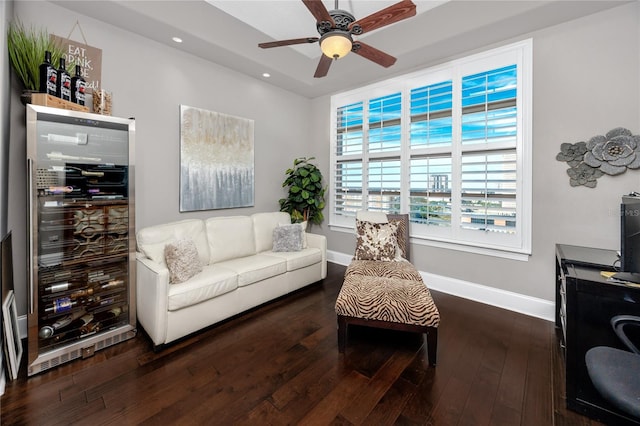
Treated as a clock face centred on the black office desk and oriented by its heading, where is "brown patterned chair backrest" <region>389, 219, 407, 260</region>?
The brown patterned chair backrest is roughly at 1 o'clock from the black office desk.

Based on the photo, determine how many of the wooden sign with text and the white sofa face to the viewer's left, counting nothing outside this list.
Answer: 0

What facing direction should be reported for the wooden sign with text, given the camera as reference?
facing the viewer and to the right of the viewer

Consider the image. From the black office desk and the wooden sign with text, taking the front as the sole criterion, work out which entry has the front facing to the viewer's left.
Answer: the black office desk

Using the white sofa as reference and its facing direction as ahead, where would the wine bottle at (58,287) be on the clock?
The wine bottle is roughly at 4 o'clock from the white sofa.

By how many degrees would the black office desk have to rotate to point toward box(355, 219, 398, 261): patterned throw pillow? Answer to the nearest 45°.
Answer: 0° — it already faces it

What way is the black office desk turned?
to the viewer's left

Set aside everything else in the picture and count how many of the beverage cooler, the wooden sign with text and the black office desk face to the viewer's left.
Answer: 1

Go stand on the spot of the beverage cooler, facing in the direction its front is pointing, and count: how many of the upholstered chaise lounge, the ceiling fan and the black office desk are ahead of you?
3

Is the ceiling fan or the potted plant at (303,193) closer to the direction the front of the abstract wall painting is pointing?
the ceiling fan

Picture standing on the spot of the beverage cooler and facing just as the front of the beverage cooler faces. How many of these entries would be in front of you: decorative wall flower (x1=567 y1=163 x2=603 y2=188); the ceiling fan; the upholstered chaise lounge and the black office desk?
4
